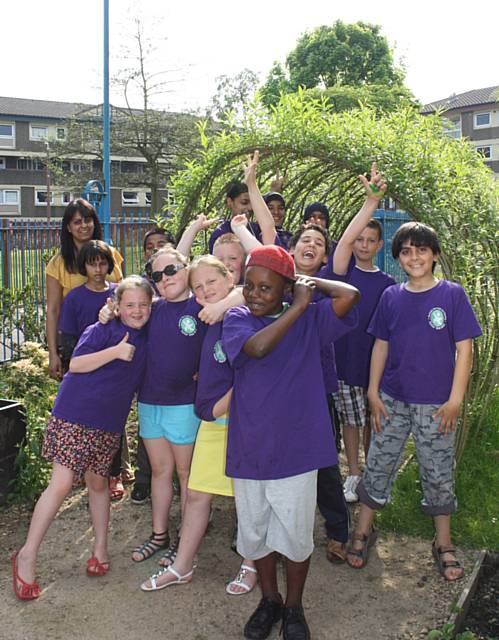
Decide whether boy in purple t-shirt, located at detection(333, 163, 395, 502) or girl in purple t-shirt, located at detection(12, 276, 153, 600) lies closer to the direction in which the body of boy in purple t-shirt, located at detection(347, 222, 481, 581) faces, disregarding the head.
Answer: the girl in purple t-shirt

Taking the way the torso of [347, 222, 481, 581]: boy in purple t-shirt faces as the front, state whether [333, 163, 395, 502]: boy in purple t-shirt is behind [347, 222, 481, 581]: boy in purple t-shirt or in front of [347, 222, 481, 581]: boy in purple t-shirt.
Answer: behind

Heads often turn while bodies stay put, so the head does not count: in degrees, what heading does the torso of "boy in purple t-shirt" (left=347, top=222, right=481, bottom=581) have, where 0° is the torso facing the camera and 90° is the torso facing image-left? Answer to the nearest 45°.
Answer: approximately 0°
